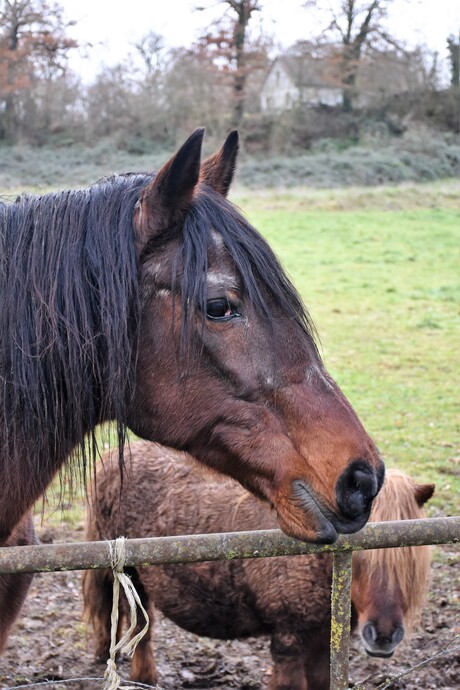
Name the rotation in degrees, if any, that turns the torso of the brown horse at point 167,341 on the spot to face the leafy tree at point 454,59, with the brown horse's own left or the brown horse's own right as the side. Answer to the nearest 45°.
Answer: approximately 90° to the brown horse's own left

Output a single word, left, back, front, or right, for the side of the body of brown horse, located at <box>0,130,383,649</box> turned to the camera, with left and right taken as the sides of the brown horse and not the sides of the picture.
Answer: right

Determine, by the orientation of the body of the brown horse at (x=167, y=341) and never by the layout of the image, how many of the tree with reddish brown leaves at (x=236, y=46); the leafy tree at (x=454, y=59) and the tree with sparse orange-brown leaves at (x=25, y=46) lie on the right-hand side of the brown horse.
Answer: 0

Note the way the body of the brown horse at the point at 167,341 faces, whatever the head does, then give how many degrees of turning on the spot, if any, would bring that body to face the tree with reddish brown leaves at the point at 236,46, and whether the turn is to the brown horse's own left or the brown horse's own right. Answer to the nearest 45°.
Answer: approximately 90° to the brown horse's own left

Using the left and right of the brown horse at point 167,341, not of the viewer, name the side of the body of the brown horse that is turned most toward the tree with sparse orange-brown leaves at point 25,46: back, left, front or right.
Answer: left
